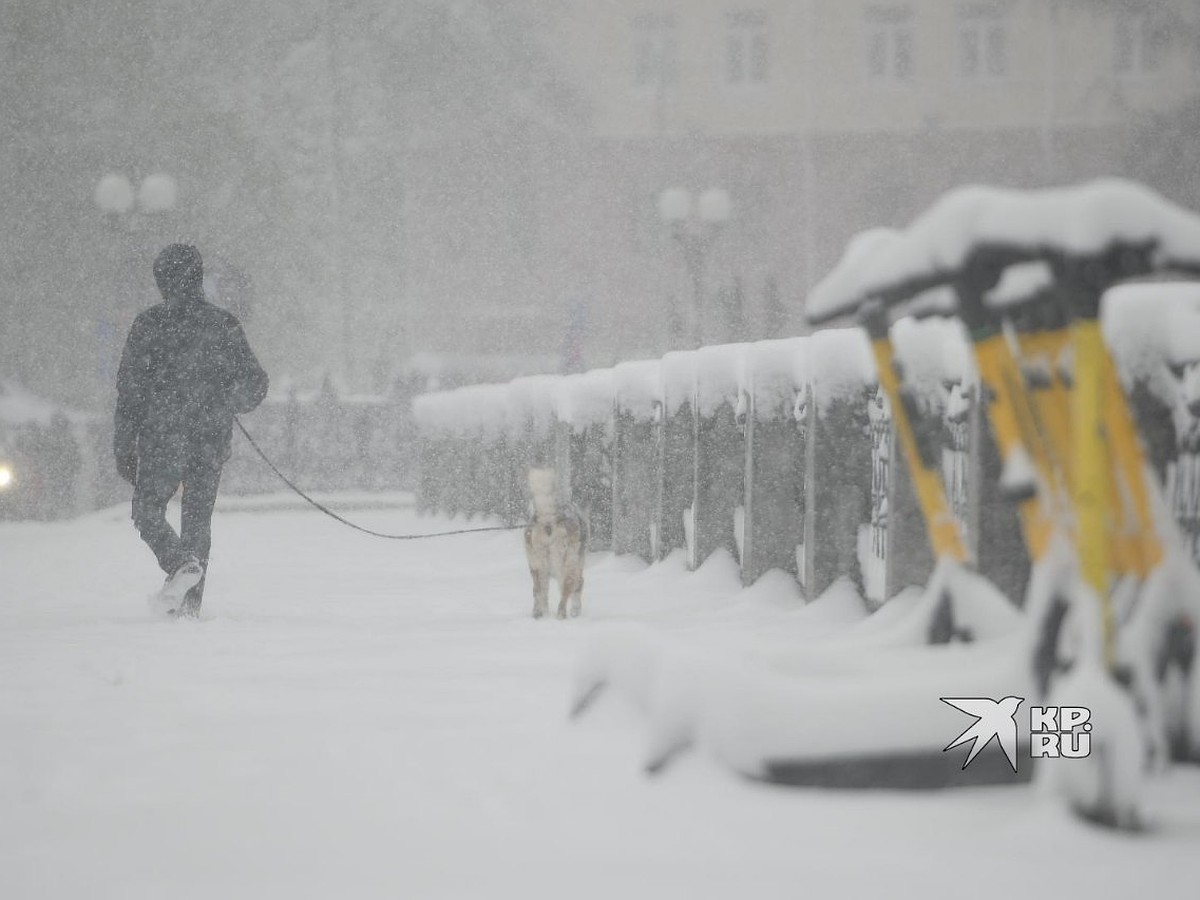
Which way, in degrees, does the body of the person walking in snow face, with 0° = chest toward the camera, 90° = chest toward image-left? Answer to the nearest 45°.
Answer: approximately 180°

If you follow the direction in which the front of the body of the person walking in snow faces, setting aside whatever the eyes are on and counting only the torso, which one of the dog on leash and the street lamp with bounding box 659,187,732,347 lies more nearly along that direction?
the street lamp

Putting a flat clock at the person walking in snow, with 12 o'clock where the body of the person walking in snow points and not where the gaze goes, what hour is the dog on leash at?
The dog on leash is roughly at 4 o'clock from the person walking in snow.

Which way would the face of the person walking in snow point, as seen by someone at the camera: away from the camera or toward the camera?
away from the camera

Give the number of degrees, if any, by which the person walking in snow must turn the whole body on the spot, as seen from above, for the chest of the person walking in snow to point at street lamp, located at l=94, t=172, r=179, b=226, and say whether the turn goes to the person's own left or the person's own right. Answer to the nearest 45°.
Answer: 0° — they already face it
